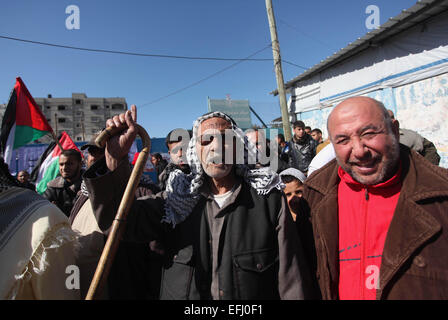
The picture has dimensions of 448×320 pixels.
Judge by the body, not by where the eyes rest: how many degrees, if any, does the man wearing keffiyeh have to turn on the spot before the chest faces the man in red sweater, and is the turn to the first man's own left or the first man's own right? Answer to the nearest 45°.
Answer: approximately 90° to the first man's own left

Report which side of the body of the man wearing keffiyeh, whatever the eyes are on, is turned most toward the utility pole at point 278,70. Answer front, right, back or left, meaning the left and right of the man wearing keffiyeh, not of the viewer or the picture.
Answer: back

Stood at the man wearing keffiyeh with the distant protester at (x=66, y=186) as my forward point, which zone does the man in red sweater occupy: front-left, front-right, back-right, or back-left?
back-right

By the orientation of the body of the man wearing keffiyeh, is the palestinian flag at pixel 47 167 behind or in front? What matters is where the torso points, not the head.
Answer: behind

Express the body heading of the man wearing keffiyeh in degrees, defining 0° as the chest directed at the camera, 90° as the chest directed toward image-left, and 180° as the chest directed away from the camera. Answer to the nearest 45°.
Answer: approximately 0°

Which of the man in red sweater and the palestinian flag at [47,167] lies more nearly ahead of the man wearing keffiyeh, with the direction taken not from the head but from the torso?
the man in red sweater

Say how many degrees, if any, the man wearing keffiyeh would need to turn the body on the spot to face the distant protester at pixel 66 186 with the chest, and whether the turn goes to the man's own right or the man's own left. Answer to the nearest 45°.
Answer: approximately 135° to the man's own right

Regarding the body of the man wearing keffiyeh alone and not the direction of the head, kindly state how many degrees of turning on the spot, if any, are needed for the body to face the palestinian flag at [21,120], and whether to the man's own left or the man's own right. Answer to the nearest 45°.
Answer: approximately 135° to the man's own right

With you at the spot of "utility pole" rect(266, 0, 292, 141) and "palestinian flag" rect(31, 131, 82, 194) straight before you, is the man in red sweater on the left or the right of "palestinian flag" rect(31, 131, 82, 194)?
left
